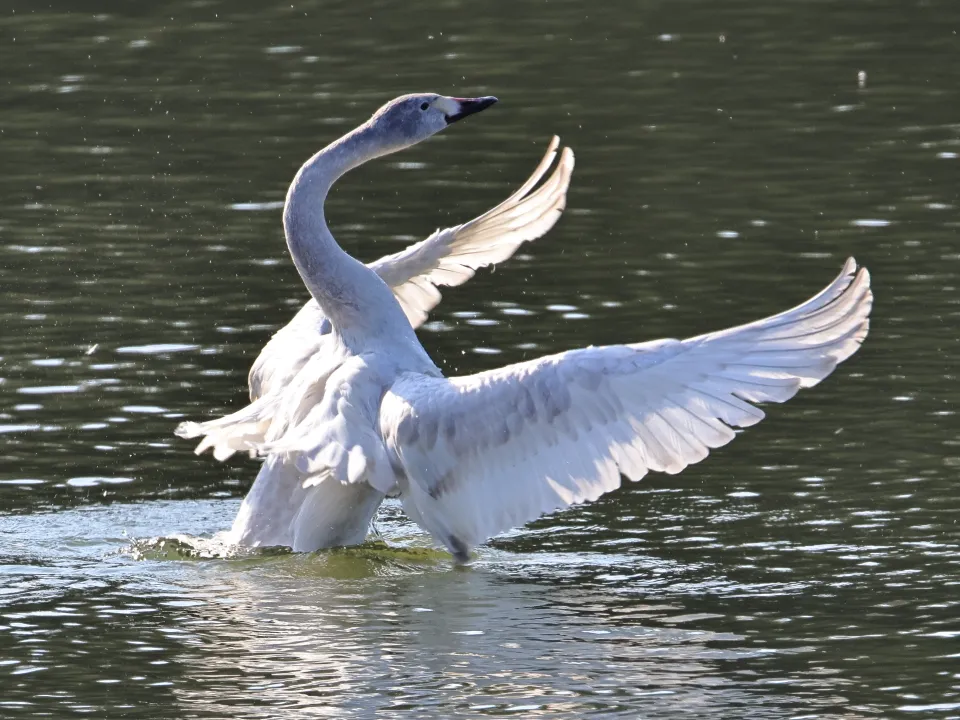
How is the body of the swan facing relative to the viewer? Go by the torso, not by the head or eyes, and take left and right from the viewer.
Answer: facing away from the viewer and to the right of the viewer
